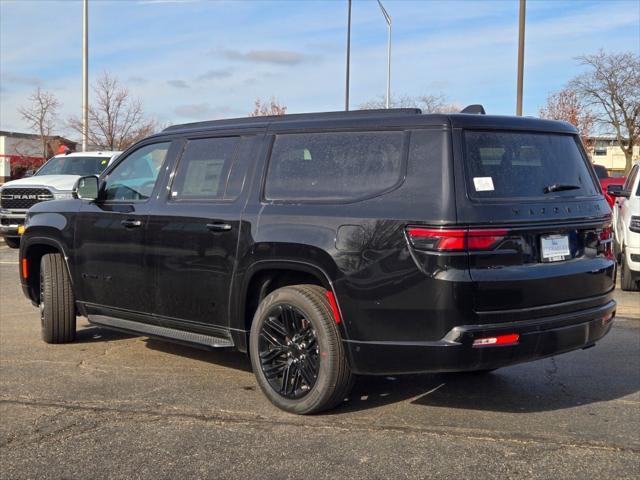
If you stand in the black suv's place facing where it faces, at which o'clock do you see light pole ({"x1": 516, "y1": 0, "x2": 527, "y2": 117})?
The light pole is roughly at 2 o'clock from the black suv.

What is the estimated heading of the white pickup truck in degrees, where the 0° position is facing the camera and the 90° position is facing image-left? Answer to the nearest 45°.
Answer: approximately 45°

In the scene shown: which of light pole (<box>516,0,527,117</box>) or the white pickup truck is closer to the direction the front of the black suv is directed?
the white pickup truck

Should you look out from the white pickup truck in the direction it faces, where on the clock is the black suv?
The black suv is roughly at 10 o'clock from the white pickup truck.

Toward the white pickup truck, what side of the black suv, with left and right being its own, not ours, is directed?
front

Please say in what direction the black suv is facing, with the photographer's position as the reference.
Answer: facing away from the viewer and to the left of the viewer

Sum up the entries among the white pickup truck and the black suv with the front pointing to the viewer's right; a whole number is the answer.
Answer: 0

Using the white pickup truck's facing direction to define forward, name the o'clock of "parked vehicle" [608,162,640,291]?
The parked vehicle is roughly at 9 o'clock from the white pickup truck.

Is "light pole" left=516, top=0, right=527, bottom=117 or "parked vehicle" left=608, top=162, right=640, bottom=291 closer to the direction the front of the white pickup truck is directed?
the parked vehicle

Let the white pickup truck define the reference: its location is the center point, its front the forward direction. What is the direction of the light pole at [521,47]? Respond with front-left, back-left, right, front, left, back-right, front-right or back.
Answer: back-left

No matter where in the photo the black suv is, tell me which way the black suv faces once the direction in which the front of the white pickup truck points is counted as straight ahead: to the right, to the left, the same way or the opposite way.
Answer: to the right

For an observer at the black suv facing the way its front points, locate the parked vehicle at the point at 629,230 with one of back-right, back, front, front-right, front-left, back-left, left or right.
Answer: right

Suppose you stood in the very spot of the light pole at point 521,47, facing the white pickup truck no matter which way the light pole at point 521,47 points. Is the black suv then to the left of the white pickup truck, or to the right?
left
